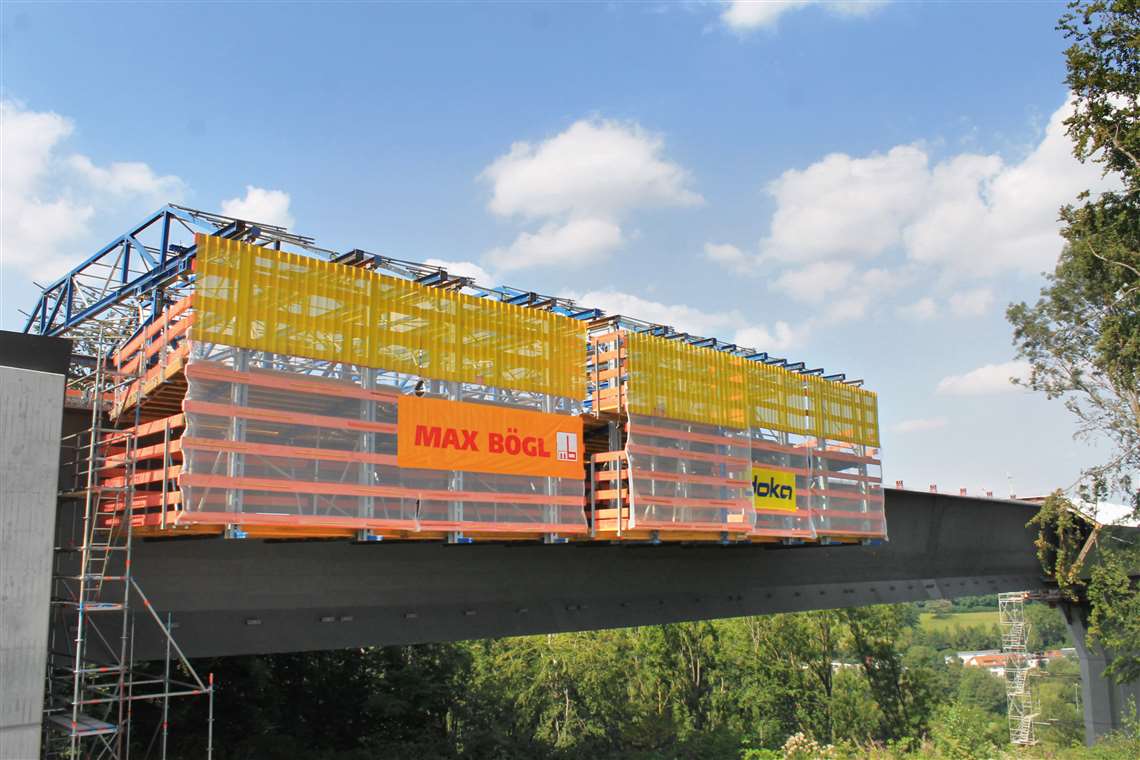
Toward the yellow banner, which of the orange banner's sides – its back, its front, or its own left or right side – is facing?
left

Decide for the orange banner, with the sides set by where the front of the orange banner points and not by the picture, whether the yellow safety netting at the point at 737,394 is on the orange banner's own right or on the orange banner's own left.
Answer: on the orange banner's own left

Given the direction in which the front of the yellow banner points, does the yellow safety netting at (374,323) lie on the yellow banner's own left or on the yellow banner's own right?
on the yellow banner's own right

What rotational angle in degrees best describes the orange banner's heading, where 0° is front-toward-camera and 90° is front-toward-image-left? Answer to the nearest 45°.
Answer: approximately 315°
